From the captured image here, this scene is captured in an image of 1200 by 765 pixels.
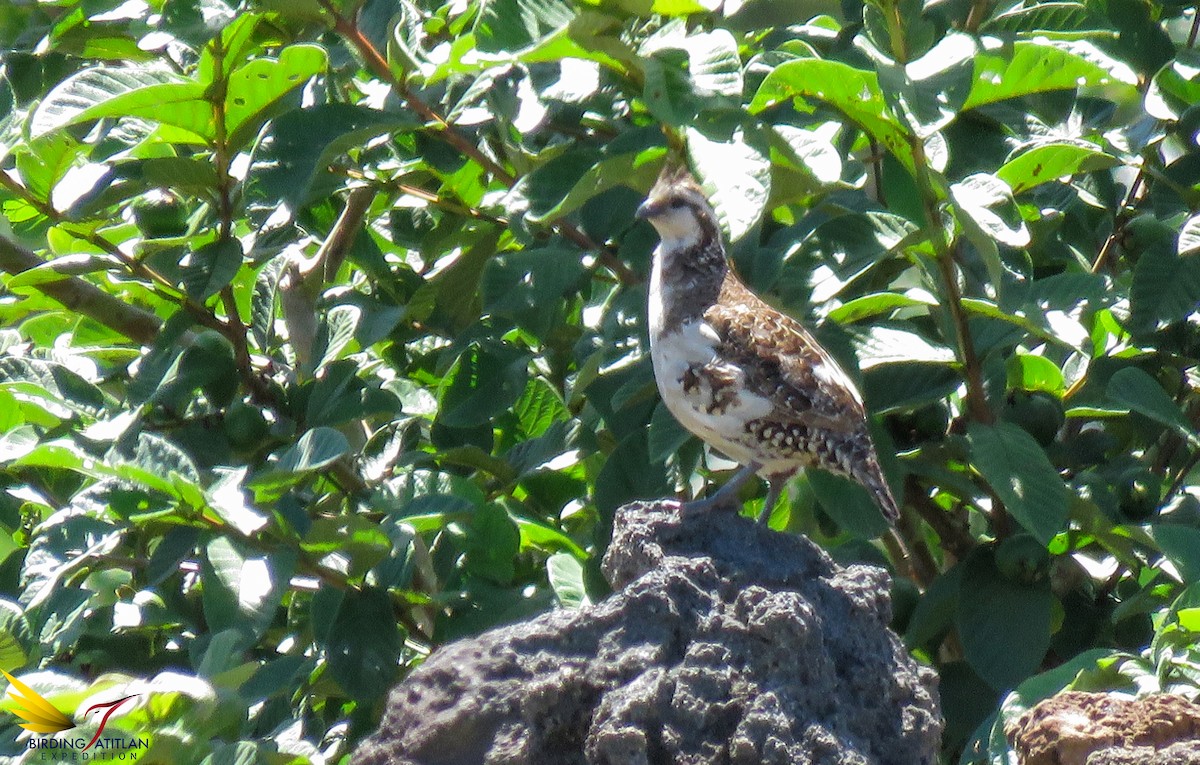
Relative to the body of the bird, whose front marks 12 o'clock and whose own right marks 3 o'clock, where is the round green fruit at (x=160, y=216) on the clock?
The round green fruit is roughly at 1 o'clock from the bird.

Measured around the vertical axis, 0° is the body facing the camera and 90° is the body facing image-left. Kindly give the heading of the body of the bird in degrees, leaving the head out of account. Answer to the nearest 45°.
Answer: approximately 90°

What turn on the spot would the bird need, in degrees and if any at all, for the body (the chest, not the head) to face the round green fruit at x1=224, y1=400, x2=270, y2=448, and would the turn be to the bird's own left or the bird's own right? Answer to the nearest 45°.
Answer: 0° — it already faces it
